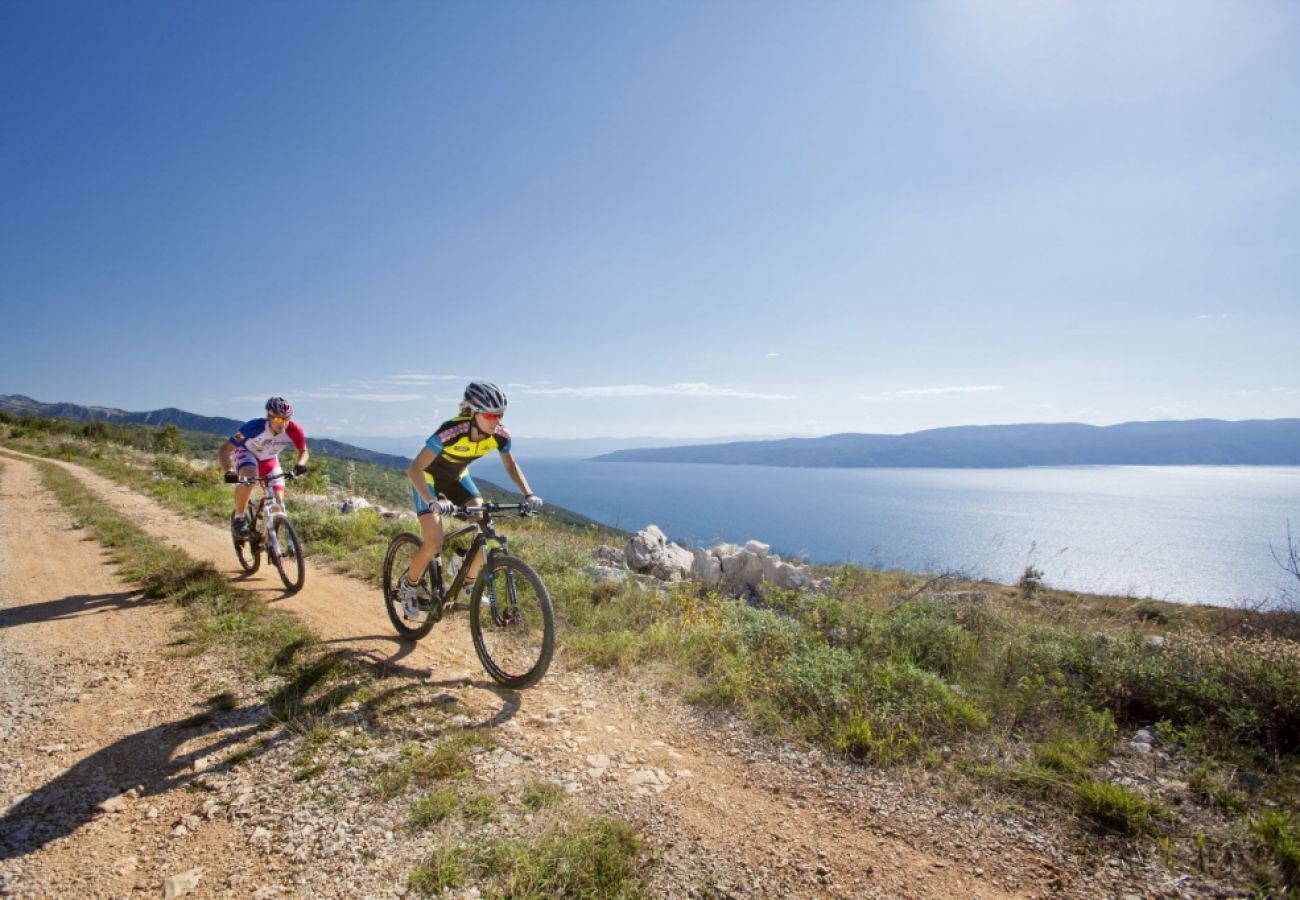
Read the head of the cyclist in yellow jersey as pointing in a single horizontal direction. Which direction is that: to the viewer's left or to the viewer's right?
to the viewer's right

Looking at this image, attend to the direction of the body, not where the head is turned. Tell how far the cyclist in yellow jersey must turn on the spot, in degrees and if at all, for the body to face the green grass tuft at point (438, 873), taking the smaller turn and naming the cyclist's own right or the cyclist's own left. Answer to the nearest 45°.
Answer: approximately 45° to the cyclist's own right

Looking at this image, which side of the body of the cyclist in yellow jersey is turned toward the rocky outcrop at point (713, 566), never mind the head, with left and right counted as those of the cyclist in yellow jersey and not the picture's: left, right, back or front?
left

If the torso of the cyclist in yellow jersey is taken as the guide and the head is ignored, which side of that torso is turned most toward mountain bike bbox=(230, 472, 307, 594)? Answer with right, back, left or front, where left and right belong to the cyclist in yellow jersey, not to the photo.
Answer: back

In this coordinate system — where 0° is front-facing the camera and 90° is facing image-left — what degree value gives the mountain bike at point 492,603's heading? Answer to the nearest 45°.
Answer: approximately 315°

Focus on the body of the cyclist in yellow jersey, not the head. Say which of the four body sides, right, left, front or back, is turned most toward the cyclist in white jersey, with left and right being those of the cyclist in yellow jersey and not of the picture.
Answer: back
